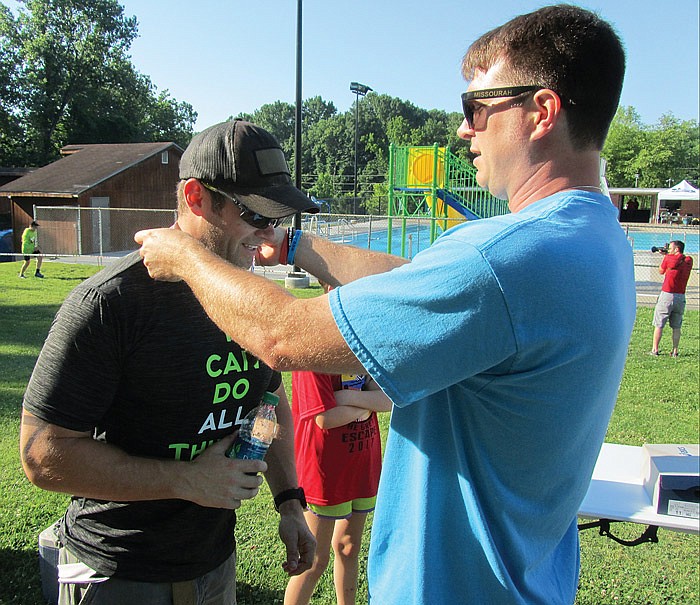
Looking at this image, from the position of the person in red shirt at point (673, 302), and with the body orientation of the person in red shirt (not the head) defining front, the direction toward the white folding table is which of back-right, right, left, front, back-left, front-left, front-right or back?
back-left

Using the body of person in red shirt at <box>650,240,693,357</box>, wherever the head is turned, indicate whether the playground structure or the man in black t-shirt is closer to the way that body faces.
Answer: the playground structure

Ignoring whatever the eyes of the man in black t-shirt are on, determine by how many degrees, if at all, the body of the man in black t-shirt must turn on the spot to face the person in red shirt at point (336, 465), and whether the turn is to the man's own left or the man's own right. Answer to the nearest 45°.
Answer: approximately 90° to the man's own left

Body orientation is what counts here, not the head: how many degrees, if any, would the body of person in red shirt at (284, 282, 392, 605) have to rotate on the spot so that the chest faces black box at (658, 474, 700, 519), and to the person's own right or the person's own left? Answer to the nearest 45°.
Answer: approximately 45° to the person's own left

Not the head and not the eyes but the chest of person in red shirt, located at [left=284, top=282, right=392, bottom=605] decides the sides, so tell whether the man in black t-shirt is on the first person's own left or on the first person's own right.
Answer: on the first person's own right

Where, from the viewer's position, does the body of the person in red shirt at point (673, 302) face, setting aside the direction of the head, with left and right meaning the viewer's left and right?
facing away from the viewer and to the left of the viewer

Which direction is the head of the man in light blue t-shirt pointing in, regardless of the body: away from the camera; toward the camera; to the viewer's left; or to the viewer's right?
to the viewer's left

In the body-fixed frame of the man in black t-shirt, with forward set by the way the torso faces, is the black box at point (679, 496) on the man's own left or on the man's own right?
on the man's own left
